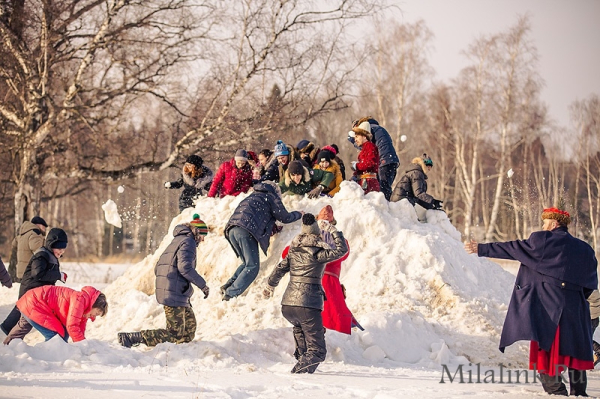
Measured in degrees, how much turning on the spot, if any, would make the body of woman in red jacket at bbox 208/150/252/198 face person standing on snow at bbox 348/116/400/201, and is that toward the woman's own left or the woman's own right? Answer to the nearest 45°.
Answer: approximately 45° to the woman's own left

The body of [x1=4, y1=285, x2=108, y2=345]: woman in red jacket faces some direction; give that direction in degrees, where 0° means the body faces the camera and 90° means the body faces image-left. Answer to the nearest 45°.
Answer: approximately 270°

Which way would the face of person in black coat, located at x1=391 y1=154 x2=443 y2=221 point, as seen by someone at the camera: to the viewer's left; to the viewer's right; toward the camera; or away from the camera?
to the viewer's right

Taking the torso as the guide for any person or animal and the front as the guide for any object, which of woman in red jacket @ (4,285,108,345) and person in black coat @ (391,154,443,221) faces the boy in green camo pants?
the woman in red jacket

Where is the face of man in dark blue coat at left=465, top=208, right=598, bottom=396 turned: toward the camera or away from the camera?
away from the camera

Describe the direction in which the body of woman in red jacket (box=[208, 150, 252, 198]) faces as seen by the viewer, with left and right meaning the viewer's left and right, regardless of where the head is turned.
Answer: facing the viewer and to the right of the viewer

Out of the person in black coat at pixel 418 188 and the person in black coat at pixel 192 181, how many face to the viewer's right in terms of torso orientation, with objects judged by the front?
1

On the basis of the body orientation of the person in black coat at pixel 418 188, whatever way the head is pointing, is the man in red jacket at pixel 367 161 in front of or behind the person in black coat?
behind

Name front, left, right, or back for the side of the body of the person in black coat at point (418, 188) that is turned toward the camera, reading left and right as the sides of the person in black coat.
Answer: right

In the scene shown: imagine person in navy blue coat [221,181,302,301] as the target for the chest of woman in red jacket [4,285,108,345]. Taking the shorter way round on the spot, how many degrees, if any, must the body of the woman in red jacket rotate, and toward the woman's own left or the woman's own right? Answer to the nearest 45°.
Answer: approximately 45° to the woman's own left

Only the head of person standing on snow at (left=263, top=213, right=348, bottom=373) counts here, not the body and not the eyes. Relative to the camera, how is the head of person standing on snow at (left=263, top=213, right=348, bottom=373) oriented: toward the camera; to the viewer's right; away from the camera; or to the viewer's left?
away from the camera

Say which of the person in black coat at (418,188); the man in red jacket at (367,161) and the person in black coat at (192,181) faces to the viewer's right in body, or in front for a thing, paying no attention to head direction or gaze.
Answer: the person in black coat at (418,188)
